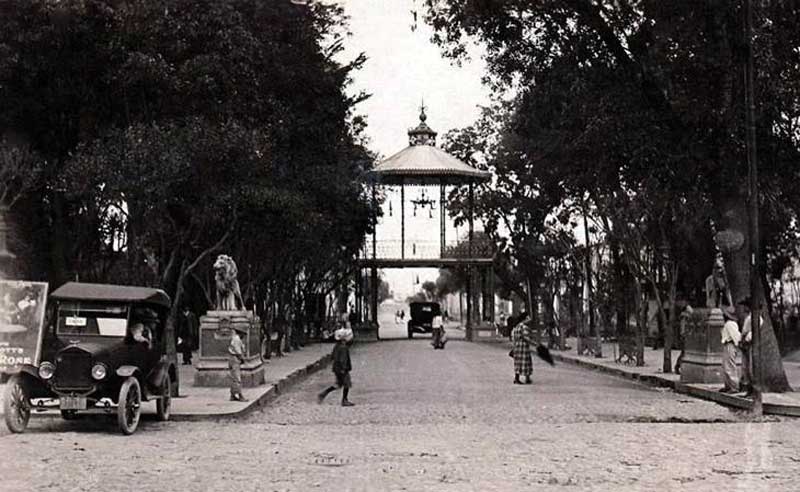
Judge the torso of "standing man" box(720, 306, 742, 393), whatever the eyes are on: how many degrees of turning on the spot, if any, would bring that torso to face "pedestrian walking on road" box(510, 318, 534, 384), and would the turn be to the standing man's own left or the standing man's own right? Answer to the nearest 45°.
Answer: approximately 45° to the standing man's own right

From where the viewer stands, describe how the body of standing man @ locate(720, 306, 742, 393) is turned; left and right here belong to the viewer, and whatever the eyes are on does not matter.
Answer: facing to the left of the viewer

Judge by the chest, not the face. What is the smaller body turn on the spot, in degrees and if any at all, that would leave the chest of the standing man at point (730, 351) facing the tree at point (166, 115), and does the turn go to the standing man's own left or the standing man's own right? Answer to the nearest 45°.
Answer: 0° — they already face it
